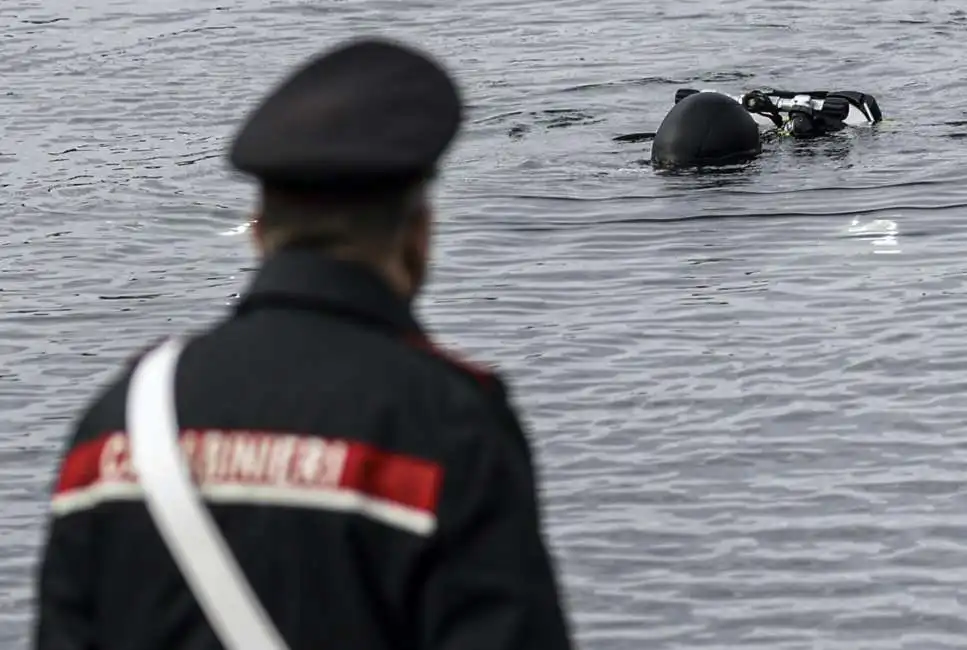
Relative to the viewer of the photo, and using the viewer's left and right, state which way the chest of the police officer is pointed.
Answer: facing away from the viewer and to the right of the viewer

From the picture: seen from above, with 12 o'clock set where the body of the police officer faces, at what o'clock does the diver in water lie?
The diver in water is roughly at 11 o'clock from the police officer.
